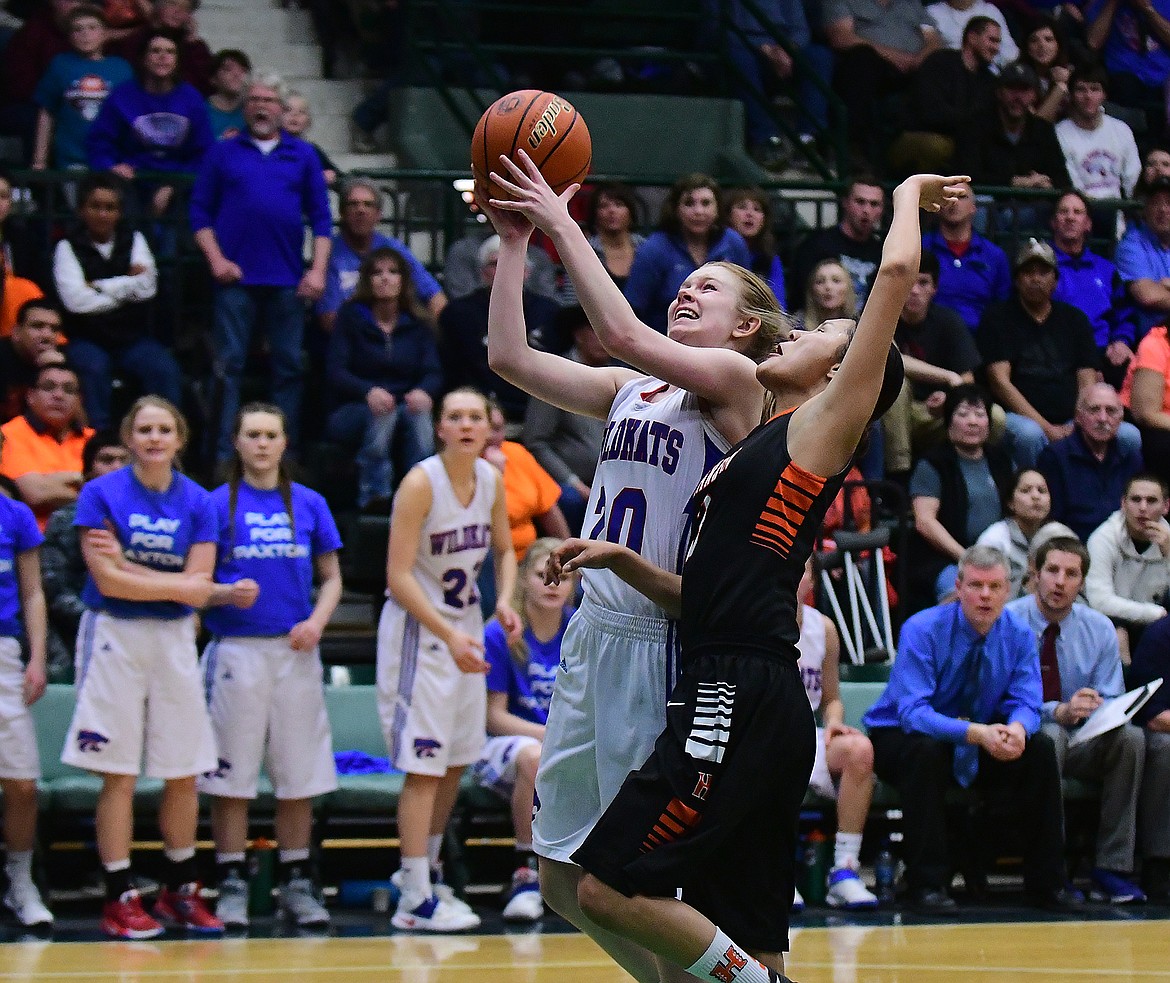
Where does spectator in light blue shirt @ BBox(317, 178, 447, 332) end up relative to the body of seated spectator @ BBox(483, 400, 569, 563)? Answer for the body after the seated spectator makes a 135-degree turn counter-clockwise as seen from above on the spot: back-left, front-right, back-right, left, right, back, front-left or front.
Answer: left

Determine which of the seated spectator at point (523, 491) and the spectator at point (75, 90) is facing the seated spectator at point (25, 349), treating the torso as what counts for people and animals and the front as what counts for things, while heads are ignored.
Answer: the spectator at point (75, 90)

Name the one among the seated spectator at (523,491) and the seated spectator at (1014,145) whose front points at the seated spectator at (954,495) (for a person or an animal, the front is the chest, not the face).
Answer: the seated spectator at (1014,145)

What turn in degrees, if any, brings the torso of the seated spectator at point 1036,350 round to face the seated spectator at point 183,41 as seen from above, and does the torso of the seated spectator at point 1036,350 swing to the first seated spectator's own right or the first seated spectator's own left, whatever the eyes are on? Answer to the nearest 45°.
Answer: approximately 90° to the first seated spectator's own right

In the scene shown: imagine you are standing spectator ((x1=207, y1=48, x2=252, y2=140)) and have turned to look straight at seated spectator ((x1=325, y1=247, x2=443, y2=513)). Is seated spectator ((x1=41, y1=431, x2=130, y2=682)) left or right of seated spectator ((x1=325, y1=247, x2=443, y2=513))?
right

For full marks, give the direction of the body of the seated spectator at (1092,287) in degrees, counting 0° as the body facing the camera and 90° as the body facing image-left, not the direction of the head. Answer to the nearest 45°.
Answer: approximately 0°

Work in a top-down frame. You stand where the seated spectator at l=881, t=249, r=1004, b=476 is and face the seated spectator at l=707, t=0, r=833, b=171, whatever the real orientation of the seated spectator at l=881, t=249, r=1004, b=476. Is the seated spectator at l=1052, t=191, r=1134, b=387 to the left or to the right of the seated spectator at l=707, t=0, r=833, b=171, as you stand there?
right
